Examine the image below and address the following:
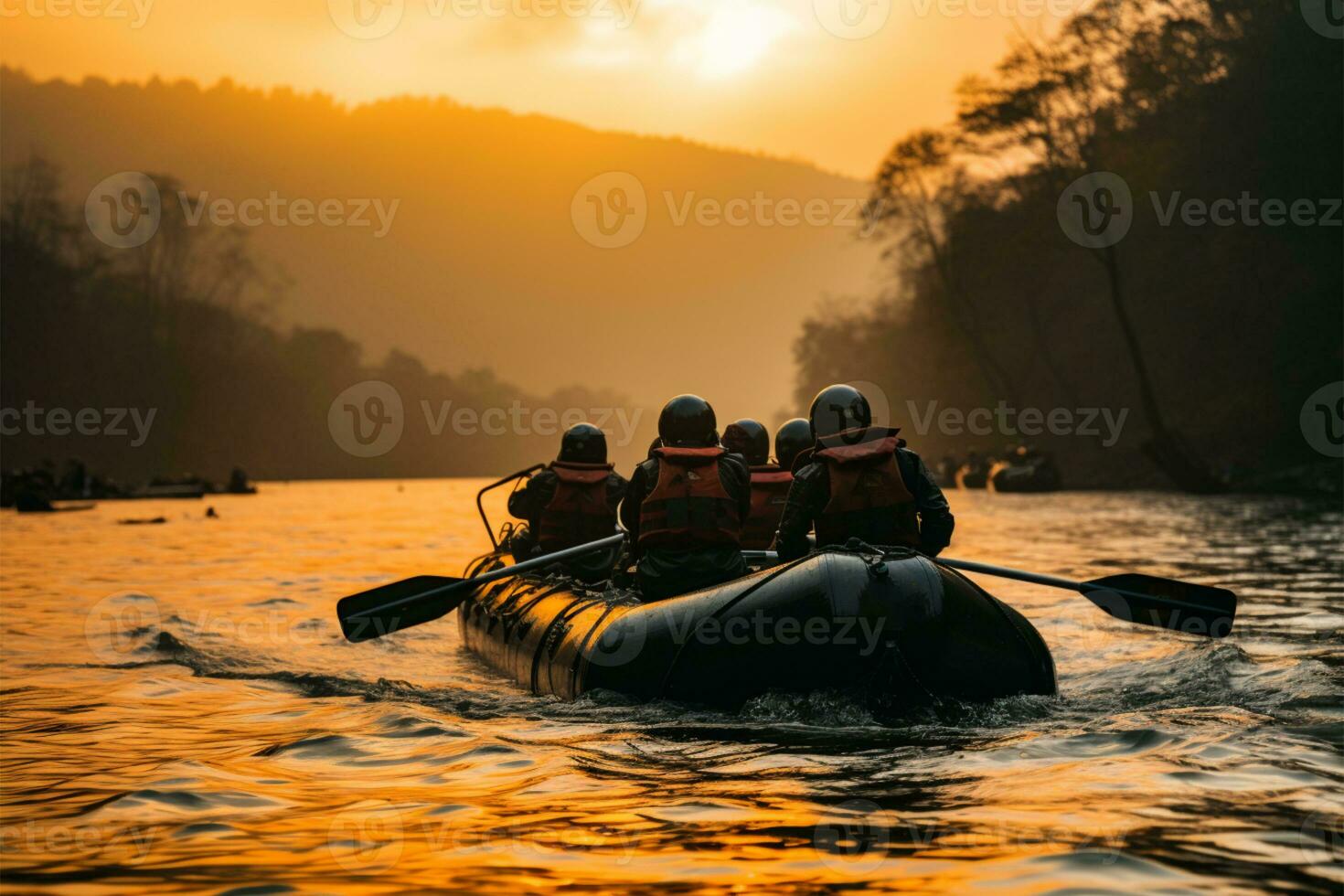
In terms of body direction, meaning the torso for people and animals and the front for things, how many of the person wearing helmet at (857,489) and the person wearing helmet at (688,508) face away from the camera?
2

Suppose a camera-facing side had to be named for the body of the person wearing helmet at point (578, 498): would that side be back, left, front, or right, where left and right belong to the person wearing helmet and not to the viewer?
back

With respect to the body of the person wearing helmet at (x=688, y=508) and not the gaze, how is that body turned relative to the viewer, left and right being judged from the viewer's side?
facing away from the viewer

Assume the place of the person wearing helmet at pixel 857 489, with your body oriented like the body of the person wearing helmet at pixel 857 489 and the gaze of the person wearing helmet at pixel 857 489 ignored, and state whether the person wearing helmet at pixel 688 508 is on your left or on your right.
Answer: on your left

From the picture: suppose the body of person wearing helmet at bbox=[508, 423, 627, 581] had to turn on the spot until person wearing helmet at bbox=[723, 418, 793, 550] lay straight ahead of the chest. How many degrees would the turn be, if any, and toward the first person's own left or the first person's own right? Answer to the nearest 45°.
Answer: approximately 90° to the first person's own right

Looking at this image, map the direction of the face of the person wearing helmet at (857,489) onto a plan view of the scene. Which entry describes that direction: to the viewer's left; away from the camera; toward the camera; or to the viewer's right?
away from the camera

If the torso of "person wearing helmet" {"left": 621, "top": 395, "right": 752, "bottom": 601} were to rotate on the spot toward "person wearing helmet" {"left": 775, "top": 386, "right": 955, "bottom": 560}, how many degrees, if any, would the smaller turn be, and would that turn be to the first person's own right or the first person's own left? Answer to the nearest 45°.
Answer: approximately 135° to the first person's own right

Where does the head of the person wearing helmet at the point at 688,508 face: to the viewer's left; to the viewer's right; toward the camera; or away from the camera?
away from the camera

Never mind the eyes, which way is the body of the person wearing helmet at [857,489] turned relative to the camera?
away from the camera
